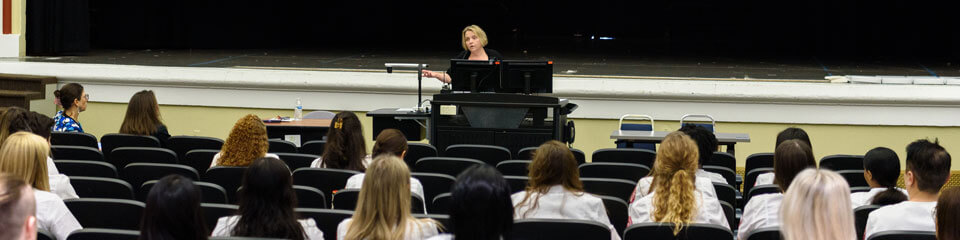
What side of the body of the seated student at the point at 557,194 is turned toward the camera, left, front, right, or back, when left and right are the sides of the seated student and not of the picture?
back

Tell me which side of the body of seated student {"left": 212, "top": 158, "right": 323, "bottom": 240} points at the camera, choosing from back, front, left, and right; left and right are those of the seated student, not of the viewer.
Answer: back

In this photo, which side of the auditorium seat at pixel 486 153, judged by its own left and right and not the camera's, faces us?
back

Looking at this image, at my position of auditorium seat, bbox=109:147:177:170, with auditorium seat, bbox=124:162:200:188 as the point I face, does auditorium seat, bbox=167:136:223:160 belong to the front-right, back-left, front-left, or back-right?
back-left

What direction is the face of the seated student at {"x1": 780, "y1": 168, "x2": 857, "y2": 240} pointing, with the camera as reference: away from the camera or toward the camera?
away from the camera

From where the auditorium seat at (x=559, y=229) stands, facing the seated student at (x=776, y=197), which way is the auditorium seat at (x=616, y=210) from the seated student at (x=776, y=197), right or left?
left

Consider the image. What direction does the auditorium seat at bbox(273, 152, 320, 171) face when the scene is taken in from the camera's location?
facing away from the viewer

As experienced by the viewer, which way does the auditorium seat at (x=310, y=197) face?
facing away from the viewer

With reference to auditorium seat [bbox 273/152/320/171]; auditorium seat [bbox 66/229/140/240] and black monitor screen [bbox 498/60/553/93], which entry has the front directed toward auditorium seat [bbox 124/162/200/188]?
auditorium seat [bbox 66/229/140/240]

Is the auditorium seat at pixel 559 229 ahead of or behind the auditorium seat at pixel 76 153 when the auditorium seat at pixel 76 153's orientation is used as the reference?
behind

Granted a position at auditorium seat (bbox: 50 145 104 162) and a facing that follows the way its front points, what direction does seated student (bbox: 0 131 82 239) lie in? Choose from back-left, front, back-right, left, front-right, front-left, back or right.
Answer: back

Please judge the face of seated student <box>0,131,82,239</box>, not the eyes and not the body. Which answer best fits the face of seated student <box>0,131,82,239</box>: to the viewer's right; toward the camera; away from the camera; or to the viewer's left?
away from the camera

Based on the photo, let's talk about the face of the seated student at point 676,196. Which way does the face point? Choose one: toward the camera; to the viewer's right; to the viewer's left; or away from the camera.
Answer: away from the camera

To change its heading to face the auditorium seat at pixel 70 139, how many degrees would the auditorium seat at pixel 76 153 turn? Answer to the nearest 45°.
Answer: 0° — it already faces it

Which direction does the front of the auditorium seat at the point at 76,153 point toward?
away from the camera

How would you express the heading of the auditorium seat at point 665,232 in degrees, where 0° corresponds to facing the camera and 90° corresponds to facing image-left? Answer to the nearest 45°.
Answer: approximately 180°

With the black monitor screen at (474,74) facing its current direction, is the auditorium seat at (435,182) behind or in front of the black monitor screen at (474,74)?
behind
